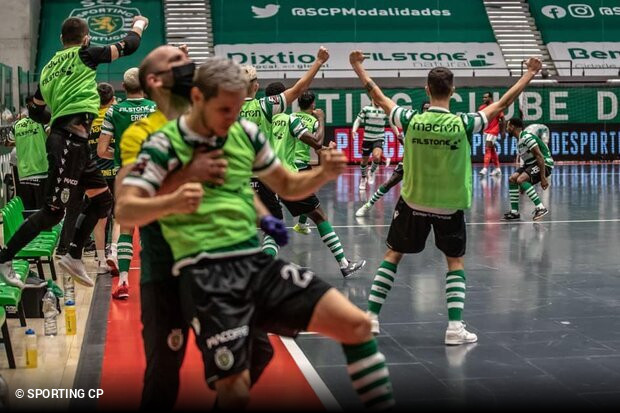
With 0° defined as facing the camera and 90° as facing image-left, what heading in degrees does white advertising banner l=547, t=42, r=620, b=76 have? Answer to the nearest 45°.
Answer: approximately 0°

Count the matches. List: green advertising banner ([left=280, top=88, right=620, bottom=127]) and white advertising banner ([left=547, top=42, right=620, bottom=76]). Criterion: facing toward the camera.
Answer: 2

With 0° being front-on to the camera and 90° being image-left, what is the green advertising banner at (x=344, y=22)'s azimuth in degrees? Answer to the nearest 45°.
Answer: approximately 0°
